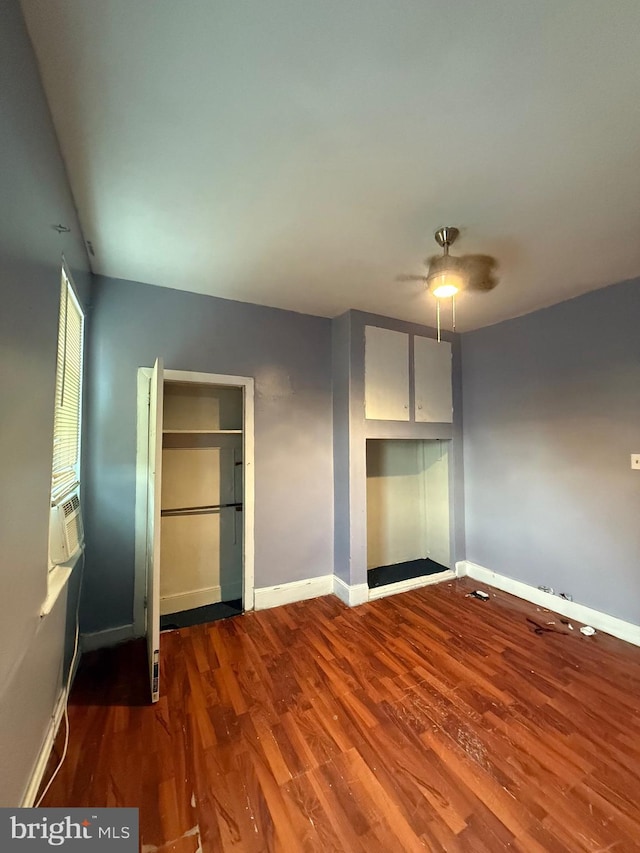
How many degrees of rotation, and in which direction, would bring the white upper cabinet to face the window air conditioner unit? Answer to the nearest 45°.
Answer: approximately 45° to its right

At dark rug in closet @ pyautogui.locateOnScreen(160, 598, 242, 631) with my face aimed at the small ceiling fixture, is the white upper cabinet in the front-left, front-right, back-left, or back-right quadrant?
front-left

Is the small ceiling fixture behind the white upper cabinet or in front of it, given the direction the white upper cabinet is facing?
in front

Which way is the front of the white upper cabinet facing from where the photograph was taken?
facing the viewer
